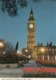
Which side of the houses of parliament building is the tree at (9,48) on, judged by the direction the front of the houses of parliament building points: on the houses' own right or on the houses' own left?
on the houses' own right

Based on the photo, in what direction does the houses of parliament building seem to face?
toward the camera
